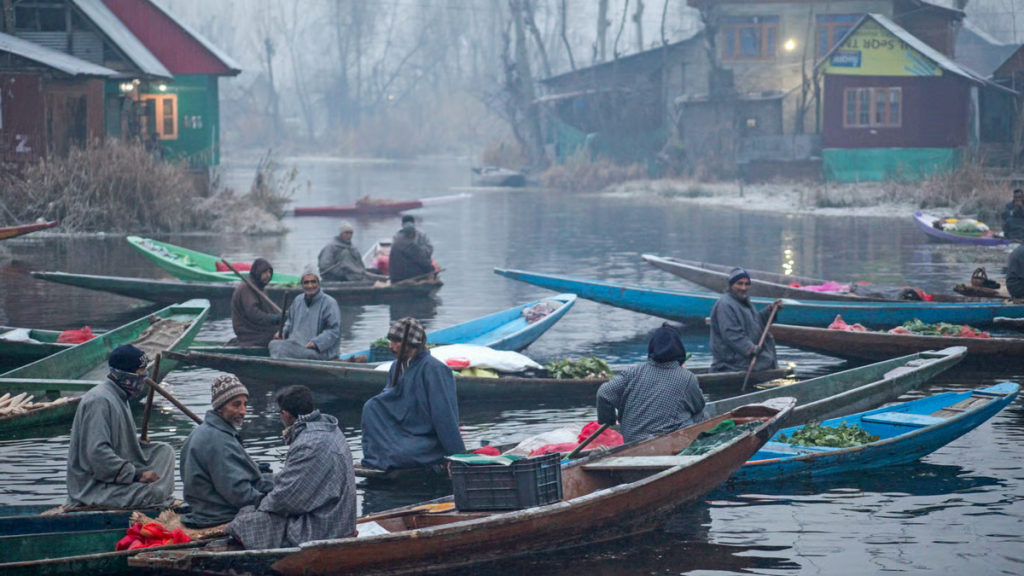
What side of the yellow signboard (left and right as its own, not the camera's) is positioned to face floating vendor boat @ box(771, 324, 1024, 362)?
front

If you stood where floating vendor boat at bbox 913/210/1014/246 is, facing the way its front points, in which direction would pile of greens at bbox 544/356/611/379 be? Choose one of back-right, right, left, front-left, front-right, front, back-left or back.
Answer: left

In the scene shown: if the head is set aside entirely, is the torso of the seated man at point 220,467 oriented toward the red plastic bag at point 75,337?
no

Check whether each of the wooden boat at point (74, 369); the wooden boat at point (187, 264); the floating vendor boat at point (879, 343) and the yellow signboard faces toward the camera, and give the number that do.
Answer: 1

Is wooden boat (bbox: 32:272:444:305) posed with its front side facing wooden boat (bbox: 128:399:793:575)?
no

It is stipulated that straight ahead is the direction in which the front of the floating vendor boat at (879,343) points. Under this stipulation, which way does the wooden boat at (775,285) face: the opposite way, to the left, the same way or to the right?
the same way

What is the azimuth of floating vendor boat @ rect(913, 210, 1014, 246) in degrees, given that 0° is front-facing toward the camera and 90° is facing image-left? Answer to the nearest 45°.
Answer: approximately 90°

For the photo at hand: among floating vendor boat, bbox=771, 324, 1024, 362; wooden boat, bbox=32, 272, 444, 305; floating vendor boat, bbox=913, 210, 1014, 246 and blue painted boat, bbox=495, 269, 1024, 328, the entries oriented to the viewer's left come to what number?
4

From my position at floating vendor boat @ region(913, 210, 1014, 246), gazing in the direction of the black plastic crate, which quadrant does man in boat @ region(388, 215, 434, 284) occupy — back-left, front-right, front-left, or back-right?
front-right

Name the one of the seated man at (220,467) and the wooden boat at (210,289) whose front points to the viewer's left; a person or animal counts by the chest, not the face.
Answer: the wooden boat

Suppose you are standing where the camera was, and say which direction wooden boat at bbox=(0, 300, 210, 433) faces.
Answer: facing away from the viewer and to the right of the viewer

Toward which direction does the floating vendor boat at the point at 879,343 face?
to the viewer's left

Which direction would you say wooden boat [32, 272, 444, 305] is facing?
to the viewer's left

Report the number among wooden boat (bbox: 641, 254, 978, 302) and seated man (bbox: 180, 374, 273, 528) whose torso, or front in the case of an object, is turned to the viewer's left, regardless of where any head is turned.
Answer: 1

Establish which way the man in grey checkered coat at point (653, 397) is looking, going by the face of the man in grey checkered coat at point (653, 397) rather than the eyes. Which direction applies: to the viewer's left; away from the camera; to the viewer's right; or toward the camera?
away from the camera

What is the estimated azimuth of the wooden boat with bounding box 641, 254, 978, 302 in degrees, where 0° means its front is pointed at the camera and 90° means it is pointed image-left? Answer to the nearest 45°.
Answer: approximately 90°

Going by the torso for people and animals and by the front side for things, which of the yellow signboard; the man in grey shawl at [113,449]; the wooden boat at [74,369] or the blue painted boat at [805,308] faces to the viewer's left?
the blue painted boat

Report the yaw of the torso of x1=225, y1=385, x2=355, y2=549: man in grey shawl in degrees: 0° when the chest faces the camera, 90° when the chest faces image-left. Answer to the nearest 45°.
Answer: approximately 135°
